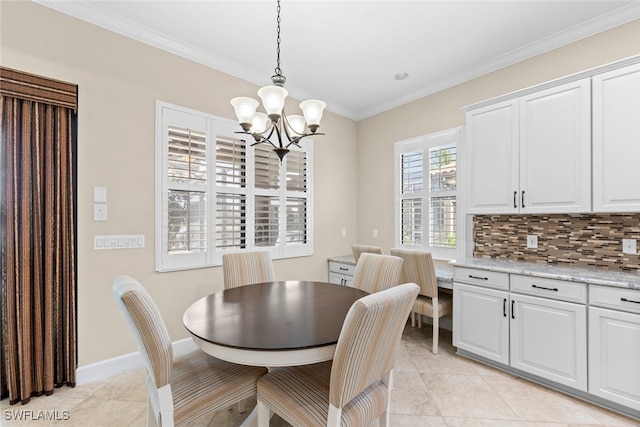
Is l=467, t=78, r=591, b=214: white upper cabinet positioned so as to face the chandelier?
yes

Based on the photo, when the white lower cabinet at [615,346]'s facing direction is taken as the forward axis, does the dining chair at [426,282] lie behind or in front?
in front

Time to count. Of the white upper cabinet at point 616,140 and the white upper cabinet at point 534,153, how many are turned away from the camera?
0

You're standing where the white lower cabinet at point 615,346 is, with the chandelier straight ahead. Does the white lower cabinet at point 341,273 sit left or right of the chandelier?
right

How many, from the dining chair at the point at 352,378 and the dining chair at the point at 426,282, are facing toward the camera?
0

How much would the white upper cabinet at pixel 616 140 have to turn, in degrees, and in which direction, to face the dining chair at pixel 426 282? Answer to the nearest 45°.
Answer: approximately 45° to its right

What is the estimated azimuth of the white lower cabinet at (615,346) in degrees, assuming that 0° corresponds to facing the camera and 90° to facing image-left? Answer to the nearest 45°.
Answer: approximately 45°

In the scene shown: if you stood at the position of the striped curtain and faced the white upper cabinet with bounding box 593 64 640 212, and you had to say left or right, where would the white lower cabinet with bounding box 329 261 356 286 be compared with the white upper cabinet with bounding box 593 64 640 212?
left

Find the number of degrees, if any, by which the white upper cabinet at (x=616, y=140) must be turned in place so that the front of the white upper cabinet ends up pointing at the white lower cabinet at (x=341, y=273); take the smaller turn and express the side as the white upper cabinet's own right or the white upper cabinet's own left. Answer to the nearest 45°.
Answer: approximately 45° to the white upper cabinet's own right

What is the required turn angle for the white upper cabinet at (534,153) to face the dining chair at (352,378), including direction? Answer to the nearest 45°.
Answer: approximately 45° to its left

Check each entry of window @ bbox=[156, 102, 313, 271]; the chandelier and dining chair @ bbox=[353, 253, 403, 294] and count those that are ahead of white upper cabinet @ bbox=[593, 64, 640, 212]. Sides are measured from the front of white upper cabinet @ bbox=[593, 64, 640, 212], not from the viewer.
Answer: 3
